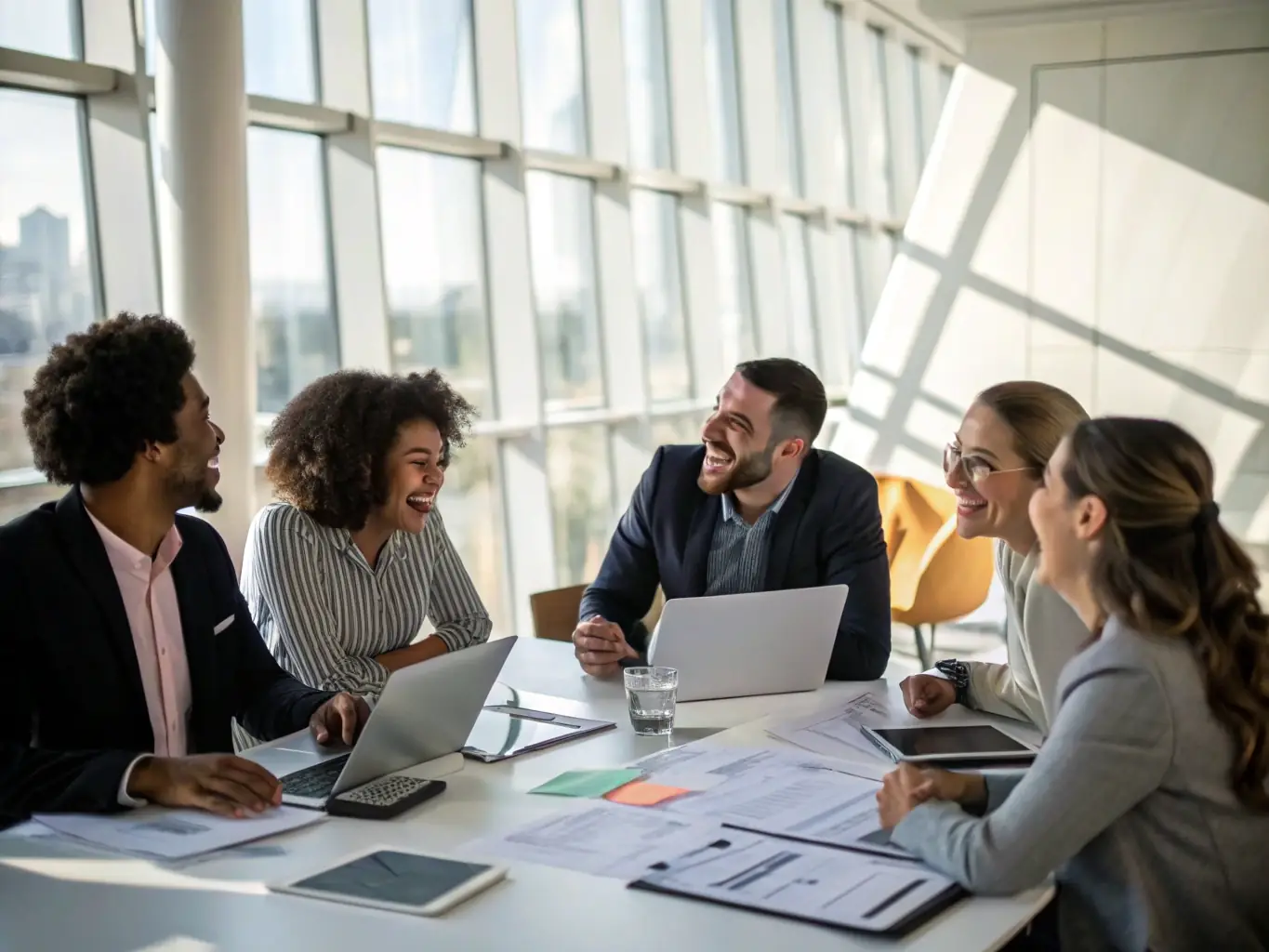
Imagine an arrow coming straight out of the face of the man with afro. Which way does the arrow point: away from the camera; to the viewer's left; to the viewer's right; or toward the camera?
to the viewer's right

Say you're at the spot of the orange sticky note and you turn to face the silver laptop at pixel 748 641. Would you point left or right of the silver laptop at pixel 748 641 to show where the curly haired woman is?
left

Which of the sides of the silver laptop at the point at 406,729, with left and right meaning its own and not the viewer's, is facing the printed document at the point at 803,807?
back

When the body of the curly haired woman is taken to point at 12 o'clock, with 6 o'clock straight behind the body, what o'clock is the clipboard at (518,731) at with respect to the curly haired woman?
The clipboard is roughly at 1 o'clock from the curly haired woman.

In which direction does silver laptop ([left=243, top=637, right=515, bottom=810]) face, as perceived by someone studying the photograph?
facing away from the viewer and to the left of the viewer
